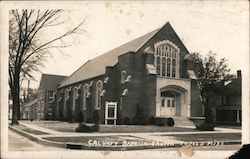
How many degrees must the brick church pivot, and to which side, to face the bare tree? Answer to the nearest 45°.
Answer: approximately 90° to its right

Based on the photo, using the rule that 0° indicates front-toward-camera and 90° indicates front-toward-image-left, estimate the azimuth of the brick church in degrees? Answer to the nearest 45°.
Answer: approximately 315°

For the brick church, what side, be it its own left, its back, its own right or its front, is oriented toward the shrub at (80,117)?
right

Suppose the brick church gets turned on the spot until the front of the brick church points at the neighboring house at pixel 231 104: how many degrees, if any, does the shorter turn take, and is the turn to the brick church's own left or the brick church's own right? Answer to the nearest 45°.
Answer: approximately 45° to the brick church's own left

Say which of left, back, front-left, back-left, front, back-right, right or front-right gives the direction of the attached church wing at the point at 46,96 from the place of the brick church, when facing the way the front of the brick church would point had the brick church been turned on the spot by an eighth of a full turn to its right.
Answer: right
